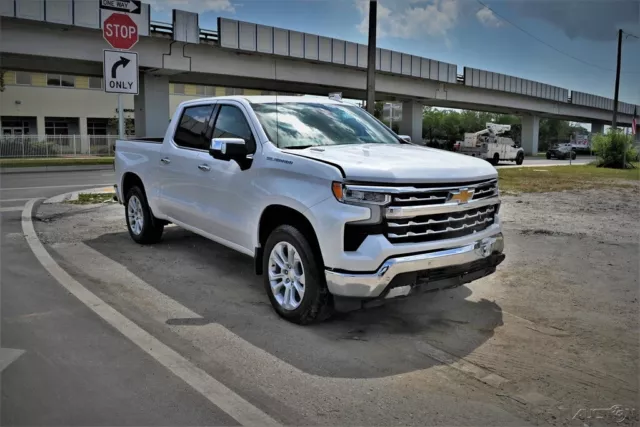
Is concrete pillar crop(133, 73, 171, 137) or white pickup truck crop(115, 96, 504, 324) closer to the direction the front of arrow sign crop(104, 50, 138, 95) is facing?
the white pickup truck

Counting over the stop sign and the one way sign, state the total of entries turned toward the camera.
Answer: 2

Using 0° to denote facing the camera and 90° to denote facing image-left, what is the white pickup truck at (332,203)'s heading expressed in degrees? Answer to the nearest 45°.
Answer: approximately 315°

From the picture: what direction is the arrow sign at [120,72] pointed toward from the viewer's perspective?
toward the camera

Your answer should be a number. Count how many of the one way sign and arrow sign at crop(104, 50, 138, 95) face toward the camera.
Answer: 2

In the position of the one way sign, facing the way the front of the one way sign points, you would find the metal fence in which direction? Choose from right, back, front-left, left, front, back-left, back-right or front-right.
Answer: back

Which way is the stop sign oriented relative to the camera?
toward the camera

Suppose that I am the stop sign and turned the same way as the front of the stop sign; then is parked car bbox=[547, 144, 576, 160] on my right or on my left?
on my left

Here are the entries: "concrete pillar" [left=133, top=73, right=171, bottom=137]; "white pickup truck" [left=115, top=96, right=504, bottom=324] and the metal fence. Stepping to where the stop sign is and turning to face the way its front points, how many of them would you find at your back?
2

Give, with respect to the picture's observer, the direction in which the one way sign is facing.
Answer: facing the viewer
